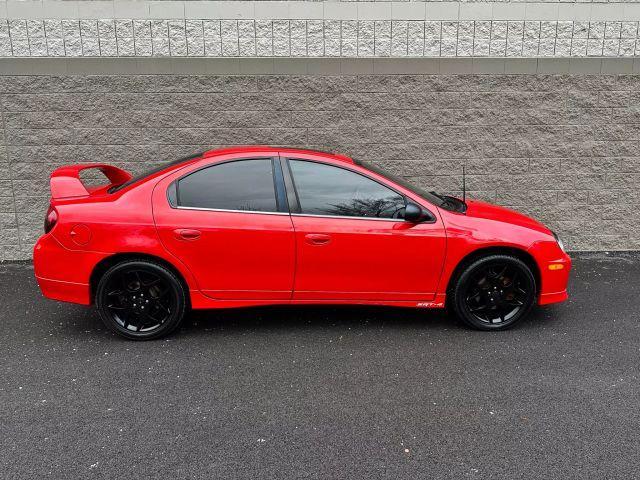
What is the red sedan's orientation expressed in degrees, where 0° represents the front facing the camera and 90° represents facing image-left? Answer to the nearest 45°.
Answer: approximately 270°
